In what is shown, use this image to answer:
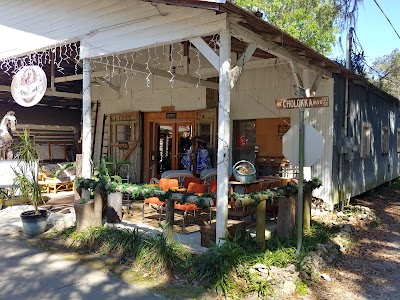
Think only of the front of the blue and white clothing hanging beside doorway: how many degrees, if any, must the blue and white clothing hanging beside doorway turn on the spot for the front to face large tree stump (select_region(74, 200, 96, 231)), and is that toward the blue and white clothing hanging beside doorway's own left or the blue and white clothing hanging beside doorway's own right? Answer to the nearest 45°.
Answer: approximately 45° to the blue and white clothing hanging beside doorway's own right

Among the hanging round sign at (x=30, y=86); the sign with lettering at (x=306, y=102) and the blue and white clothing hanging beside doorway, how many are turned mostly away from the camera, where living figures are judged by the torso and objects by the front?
0

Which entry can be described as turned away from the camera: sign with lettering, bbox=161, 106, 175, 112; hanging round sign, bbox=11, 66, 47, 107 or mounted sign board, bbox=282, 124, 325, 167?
the mounted sign board

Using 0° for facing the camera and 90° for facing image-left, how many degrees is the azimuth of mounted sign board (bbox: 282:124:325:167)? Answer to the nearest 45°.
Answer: approximately 180°

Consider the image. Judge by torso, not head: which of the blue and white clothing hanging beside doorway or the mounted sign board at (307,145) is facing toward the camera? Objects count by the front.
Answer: the blue and white clothing hanging beside doorway

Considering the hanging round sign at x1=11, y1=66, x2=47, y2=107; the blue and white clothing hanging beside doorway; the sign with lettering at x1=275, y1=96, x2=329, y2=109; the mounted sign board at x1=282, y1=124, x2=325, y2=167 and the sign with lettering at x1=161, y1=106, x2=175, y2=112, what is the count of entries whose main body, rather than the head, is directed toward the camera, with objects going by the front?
4

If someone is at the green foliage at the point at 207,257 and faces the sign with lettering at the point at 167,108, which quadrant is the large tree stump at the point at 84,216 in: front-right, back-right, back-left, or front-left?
front-left

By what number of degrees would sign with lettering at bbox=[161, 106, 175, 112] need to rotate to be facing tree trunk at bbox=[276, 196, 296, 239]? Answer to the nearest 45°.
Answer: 0° — it already faces it

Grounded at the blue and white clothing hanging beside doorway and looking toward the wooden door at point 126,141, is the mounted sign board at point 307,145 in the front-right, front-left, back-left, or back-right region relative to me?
back-left

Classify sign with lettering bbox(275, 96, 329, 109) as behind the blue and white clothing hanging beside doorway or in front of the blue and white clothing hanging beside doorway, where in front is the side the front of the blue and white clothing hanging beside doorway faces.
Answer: in front

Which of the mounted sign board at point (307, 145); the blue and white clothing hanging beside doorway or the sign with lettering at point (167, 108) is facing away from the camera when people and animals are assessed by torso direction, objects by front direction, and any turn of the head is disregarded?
the mounted sign board

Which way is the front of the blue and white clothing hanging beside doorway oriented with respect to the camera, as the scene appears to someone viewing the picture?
toward the camera

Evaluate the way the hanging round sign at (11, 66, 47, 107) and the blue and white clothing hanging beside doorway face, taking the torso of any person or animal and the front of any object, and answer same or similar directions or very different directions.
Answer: same or similar directions

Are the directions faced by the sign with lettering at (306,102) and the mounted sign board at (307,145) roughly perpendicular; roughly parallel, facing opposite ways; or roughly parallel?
roughly parallel, facing opposite ways

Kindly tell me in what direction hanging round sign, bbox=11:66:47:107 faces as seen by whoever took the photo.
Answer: facing the viewer

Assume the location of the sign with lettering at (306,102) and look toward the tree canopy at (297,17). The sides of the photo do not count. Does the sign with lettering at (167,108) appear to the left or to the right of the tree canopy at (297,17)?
left

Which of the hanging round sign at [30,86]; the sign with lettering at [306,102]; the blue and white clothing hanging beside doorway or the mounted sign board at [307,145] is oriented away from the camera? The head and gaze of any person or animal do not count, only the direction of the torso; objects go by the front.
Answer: the mounted sign board

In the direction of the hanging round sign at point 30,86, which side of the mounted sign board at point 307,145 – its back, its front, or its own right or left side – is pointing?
left

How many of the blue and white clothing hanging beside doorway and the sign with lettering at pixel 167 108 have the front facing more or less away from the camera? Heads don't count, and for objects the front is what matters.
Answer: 0
